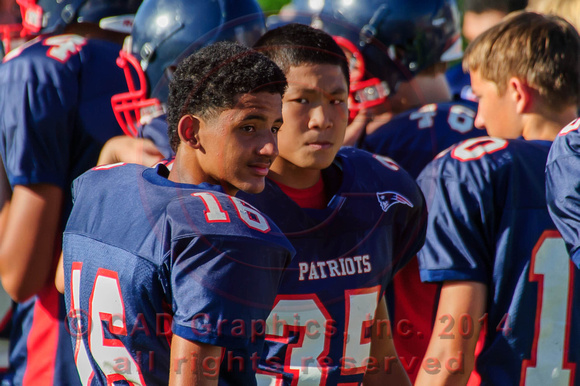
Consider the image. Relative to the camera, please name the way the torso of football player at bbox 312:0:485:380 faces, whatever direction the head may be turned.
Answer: to the viewer's left

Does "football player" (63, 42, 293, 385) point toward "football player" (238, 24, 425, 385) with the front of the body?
yes

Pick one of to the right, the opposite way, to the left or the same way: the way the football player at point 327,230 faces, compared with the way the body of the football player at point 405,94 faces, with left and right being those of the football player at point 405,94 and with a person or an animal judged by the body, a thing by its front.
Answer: to the left

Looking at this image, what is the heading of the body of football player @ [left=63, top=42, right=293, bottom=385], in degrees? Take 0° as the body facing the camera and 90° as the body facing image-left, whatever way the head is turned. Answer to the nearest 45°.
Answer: approximately 225°

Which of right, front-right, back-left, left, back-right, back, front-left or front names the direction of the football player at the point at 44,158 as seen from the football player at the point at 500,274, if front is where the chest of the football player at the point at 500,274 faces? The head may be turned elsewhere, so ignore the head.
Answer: front-left

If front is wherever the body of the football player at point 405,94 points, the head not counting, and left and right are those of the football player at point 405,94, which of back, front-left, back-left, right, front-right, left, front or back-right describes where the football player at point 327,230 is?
left

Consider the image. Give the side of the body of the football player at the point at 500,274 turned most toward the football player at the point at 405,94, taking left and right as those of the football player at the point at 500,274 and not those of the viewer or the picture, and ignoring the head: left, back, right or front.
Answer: front

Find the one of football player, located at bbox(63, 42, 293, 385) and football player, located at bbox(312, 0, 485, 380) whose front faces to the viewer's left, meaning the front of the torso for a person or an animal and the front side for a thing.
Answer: football player, located at bbox(312, 0, 485, 380)

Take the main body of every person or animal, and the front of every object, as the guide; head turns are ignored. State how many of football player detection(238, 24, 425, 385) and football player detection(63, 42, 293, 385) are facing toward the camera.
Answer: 1

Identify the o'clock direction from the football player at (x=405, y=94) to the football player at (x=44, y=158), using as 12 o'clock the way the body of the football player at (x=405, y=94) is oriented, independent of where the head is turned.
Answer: the football player at (x=44, y=158) is roughly at 11 o'clock from the football player at (x=405, y=94).

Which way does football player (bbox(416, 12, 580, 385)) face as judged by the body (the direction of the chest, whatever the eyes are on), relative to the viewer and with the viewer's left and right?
facing away from the viewer and to the left of the viewer

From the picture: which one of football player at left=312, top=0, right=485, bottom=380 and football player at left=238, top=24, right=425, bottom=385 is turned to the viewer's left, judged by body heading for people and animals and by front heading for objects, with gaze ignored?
football player at left=312, top=0, right=485, bottom=380

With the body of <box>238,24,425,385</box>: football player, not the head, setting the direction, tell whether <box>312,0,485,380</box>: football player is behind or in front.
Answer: behind

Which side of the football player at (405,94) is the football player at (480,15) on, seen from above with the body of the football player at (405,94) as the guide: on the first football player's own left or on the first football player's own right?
on the first football player's own right

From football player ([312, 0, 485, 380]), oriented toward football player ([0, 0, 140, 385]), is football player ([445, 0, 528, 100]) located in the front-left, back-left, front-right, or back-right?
back-right

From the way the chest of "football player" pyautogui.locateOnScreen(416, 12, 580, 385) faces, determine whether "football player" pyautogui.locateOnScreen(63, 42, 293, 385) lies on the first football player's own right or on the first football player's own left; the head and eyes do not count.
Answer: on the first football player's own left

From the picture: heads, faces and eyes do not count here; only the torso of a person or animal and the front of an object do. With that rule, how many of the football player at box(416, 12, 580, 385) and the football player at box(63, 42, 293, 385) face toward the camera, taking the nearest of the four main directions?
0
